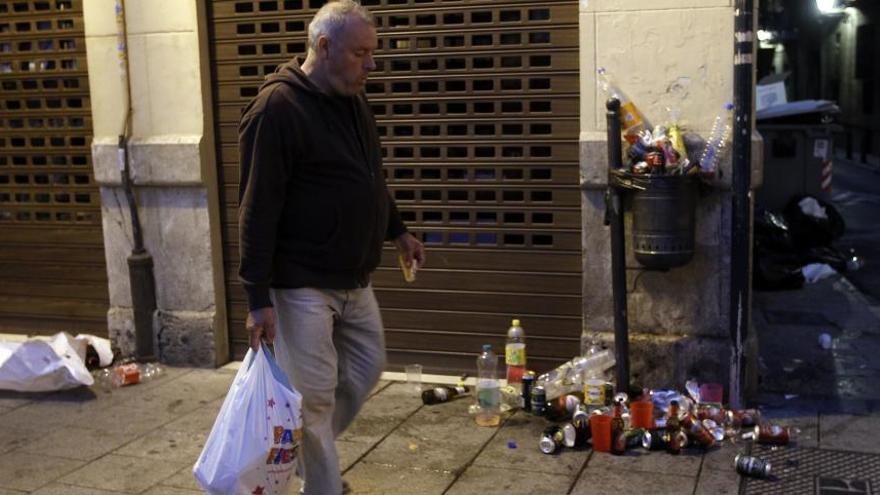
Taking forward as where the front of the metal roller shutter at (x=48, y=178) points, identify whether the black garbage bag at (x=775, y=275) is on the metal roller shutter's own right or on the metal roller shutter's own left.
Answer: on the metal roller shutter's own left

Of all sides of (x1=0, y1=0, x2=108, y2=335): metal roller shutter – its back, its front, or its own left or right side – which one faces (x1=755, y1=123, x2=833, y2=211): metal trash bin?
left

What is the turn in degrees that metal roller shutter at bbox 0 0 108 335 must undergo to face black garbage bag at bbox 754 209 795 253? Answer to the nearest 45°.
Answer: approximately 90° to its left

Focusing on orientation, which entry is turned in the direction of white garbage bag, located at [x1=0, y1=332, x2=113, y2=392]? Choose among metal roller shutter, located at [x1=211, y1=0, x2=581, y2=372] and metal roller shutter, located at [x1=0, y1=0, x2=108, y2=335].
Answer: metal roller shutter, located at [x1=0, y1=0, x2=108, y2=335]

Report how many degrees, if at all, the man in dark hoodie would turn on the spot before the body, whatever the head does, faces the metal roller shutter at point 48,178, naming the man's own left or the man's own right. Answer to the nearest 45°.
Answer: approximately 180°

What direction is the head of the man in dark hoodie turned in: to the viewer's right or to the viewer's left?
to the viewer's right

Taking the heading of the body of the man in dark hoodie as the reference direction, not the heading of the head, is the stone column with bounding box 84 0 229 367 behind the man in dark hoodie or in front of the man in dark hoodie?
behind

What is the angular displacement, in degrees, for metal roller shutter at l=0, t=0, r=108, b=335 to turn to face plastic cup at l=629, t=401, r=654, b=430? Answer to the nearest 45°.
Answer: approximately 45° to its left
